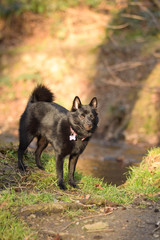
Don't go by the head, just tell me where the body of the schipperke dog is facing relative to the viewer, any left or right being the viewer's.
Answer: facing the viewer and to the right of the viewer
